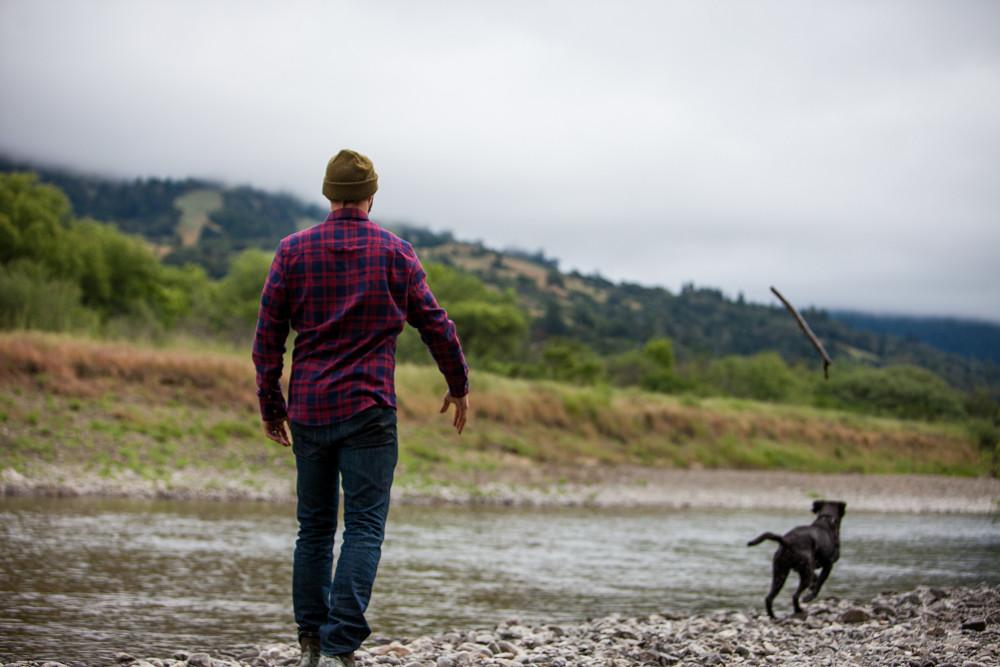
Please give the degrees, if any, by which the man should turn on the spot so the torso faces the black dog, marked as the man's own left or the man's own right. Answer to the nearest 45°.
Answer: approximately 45° to the man's own right

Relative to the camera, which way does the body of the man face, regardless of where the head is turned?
away from the camera

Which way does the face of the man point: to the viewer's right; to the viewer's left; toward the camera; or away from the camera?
away from the camera

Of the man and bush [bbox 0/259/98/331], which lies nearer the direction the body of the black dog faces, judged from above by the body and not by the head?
the bush

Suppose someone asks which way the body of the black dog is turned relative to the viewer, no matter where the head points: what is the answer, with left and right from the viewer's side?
facing away from the viewer and to the right of the viewer

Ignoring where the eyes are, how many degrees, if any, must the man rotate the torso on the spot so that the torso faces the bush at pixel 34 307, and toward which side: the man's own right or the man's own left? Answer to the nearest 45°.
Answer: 0° — they already face it

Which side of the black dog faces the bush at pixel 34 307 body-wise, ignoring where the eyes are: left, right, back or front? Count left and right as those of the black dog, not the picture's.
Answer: left
